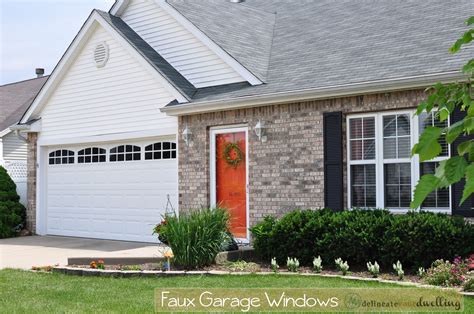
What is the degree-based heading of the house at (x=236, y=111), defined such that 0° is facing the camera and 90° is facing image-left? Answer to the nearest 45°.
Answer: approximately 45°

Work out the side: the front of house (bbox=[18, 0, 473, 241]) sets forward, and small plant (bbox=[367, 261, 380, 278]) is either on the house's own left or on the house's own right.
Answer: on the house's own left

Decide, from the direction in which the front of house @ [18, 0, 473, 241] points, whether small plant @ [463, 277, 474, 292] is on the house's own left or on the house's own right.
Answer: on the house's own left

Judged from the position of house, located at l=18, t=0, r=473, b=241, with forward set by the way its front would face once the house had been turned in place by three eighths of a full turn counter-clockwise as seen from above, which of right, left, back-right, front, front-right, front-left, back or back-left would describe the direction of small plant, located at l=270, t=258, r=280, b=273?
right

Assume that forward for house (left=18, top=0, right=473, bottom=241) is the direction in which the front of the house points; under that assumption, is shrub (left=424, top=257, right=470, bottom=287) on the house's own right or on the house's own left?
on the house's own left

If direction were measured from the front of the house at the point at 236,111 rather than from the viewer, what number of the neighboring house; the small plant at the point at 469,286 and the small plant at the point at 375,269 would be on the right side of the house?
1
